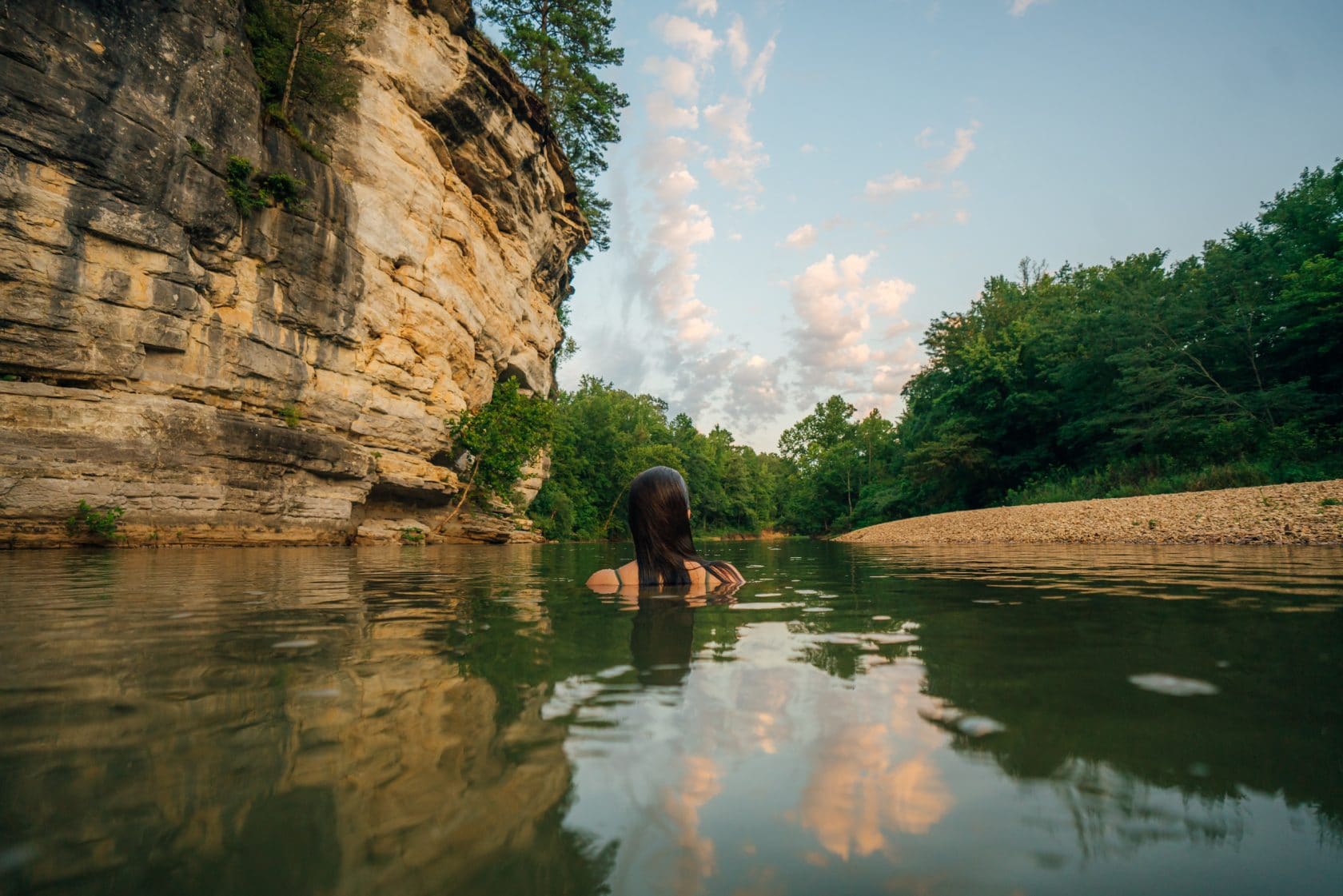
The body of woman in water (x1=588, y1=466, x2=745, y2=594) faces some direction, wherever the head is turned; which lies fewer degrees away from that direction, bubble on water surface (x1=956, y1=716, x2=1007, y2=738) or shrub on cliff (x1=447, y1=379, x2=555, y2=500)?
the shrub on cliff

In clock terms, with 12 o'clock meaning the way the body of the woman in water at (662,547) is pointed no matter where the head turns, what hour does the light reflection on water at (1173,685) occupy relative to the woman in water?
The light reflection on water is roughly at 5 o'clock from the woman in water.

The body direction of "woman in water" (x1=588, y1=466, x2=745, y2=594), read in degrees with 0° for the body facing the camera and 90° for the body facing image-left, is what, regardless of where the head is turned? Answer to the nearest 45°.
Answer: approximately 180°

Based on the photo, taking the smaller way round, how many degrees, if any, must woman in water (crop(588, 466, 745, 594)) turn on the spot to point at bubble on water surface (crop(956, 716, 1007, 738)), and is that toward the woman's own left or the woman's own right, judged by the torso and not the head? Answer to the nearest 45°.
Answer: approximately 180°

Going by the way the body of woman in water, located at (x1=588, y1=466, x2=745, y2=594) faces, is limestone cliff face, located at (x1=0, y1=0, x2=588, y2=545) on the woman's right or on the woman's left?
on the woman's left

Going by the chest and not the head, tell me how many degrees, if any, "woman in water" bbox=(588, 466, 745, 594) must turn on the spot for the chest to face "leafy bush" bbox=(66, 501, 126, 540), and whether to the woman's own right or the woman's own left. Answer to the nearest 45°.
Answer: approximately 45° to the woman's own left

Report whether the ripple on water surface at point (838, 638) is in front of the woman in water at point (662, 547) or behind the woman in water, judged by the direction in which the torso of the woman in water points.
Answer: behind

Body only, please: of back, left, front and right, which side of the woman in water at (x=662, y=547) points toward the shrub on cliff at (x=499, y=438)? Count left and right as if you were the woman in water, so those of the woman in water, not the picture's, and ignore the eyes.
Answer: front

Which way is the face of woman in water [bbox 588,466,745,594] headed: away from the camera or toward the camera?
away from the camera
